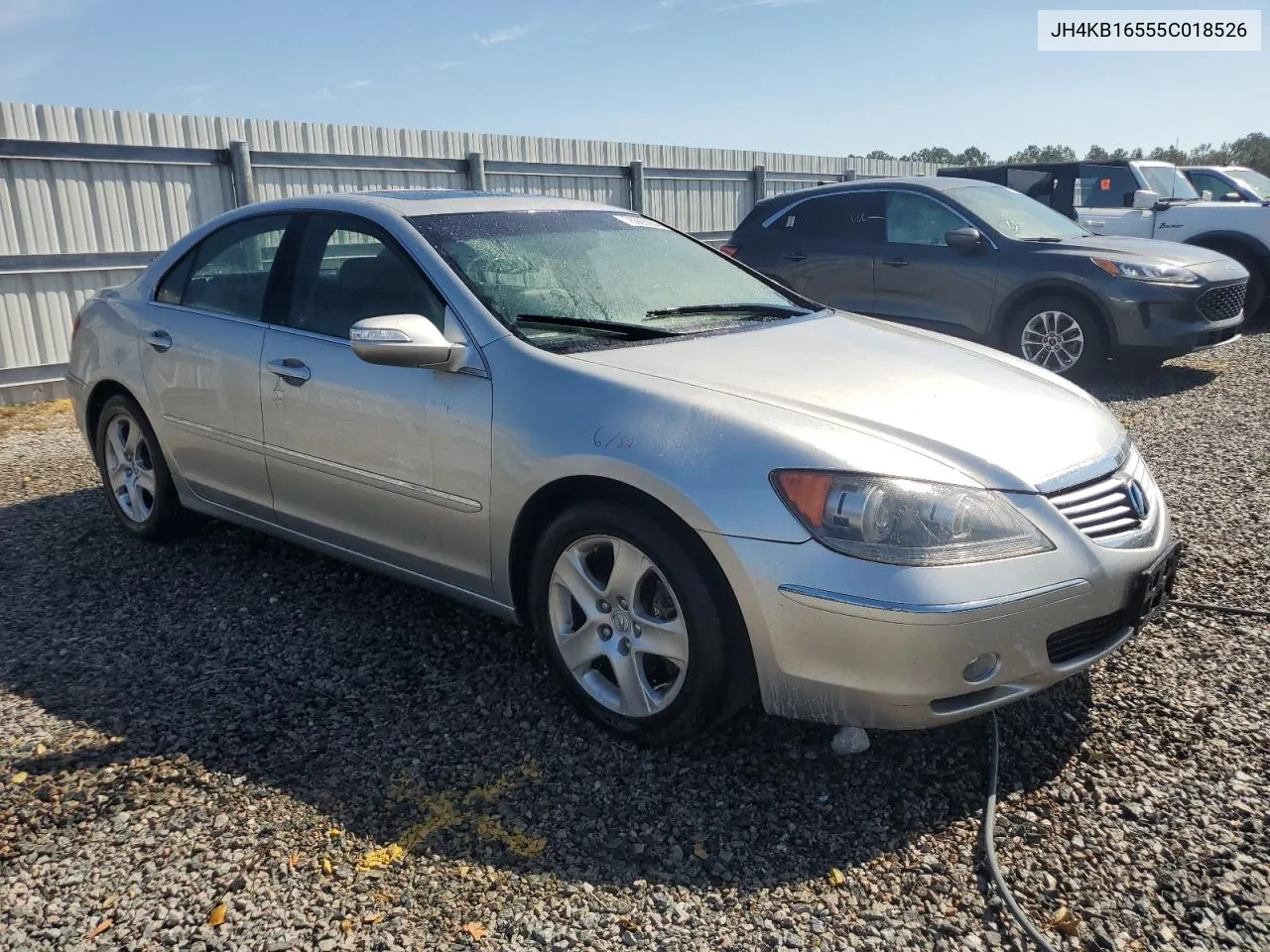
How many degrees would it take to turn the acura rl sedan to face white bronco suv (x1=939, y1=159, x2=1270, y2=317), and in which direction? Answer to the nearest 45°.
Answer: approximately 90° to its left

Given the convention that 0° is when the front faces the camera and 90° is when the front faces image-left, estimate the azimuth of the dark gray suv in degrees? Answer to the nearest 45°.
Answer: approximately 315°

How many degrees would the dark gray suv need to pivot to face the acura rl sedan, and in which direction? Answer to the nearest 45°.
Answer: approximately 45° to its right

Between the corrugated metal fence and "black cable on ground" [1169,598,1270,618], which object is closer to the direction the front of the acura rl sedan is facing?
the black cable on ground

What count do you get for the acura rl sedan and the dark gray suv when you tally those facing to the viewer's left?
0

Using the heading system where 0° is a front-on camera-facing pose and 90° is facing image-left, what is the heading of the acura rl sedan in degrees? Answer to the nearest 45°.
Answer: approximately 315°

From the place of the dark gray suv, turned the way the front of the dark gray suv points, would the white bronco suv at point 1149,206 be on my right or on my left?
on my left

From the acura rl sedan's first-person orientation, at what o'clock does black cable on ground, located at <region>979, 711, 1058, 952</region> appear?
The black cable on ground is roughly at 12 o'clock from the acura rl sedan.

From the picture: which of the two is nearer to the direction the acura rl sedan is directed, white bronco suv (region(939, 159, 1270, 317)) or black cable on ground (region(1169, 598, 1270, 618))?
the black cable on ground
